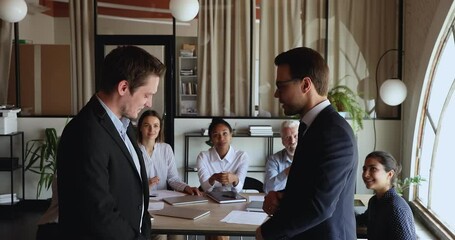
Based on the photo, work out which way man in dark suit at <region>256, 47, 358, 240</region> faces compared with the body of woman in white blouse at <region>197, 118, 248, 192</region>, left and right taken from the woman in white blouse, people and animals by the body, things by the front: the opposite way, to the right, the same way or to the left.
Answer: to the right

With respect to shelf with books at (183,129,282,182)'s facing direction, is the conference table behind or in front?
in front

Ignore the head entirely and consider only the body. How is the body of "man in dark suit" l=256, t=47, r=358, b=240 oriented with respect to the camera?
to the viewer's left

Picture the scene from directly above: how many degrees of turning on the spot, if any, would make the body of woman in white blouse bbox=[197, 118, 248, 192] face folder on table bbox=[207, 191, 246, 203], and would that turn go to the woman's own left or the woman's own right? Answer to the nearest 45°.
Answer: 0° — they already face it

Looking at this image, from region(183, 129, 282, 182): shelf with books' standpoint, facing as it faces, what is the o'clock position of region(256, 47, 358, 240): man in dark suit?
The man in dark suit is roughly at 12 o'clock from the shelf with books.

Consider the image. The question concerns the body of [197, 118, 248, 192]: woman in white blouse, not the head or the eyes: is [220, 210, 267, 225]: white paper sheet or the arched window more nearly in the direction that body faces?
the white paper sheet

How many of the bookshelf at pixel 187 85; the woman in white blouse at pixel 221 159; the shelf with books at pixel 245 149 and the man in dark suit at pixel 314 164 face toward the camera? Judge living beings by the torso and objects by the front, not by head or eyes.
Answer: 3

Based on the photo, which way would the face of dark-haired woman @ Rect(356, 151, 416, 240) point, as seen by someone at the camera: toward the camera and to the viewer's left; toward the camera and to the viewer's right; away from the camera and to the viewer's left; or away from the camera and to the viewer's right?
toward the camera and to the viewer's left

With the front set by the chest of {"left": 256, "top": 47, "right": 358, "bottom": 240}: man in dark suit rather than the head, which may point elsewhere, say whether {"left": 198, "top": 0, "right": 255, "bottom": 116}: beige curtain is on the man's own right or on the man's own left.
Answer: on the man's own right
